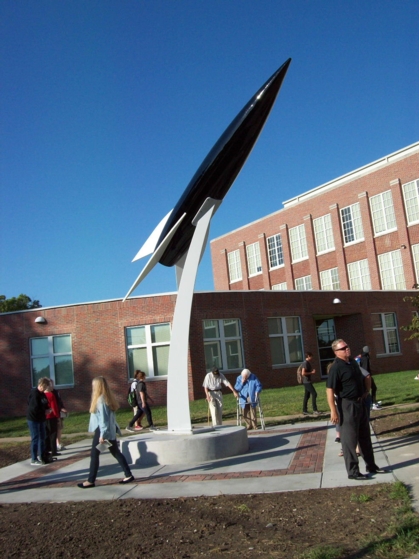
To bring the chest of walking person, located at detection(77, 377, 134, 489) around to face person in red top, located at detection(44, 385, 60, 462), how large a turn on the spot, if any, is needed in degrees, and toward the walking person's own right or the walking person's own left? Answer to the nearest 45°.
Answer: approximately 90° to the walking person's own right

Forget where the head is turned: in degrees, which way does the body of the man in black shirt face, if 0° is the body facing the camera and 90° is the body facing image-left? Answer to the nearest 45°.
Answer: approximately 315°

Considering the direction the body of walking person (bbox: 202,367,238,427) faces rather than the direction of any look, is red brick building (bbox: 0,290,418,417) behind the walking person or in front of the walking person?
behind

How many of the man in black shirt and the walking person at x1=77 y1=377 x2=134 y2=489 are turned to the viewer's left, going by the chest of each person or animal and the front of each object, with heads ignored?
1

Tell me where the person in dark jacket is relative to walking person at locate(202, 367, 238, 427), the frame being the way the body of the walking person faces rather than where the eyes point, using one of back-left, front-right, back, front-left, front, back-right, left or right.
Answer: front-right

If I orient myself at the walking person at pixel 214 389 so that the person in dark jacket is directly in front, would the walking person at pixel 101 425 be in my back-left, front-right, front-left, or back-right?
front-left

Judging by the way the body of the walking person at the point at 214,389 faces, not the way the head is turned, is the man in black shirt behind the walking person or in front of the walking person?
in front
